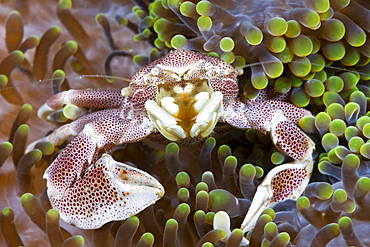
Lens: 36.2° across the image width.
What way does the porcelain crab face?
toward the camera
